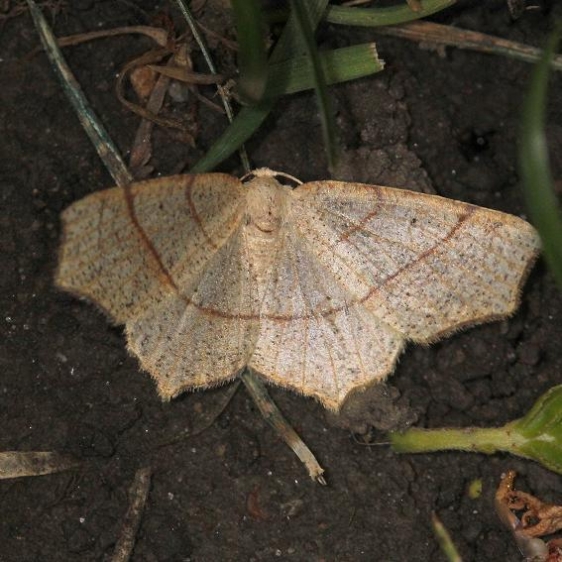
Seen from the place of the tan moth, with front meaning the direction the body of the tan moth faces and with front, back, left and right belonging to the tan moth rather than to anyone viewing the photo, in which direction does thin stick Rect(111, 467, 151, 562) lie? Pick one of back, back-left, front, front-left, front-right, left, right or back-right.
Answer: left

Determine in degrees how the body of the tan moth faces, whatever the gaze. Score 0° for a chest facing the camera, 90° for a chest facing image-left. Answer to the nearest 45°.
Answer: approximately 180°

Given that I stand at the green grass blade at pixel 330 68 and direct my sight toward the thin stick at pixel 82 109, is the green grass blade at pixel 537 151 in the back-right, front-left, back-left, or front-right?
back-left
